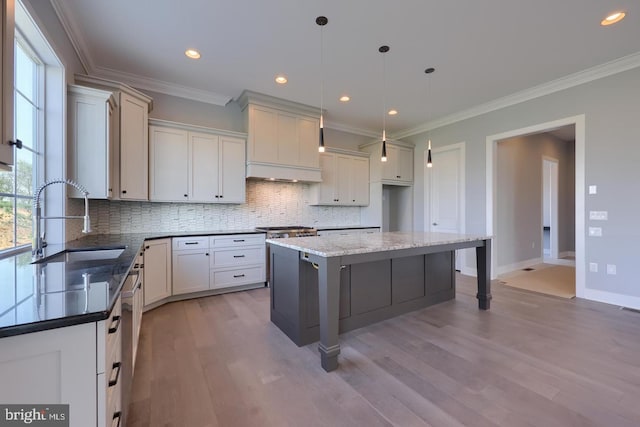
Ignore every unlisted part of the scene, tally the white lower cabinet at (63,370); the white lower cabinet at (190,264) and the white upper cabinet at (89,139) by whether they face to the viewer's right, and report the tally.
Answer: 2

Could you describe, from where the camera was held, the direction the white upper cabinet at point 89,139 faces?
facing to the right of the viewer

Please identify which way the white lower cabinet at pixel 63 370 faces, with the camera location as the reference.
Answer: facing to the right of the viewer

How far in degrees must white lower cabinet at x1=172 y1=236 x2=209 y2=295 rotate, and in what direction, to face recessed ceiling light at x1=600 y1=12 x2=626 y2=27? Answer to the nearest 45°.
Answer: approximately 45° to its left

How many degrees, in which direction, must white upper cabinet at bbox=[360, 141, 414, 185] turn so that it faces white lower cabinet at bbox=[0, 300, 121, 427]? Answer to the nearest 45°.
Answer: approximately 45° to its right

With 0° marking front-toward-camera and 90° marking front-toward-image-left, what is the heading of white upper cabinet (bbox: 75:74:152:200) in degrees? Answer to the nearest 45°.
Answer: approximately 315°

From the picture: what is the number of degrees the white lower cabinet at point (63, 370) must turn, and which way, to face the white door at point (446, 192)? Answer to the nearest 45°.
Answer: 0° — it already faces it

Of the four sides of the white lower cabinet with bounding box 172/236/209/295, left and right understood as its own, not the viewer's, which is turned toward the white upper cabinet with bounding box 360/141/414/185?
left

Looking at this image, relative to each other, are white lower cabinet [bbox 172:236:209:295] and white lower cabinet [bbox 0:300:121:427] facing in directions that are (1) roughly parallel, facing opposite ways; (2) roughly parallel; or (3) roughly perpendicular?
roughly perpendicular

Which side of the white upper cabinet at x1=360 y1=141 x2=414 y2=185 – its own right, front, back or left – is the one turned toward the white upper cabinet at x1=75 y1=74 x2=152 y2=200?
right

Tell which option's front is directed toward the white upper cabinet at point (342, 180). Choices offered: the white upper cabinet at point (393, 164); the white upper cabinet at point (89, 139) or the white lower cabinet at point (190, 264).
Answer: the white upper cabinet at point (89, 139)
